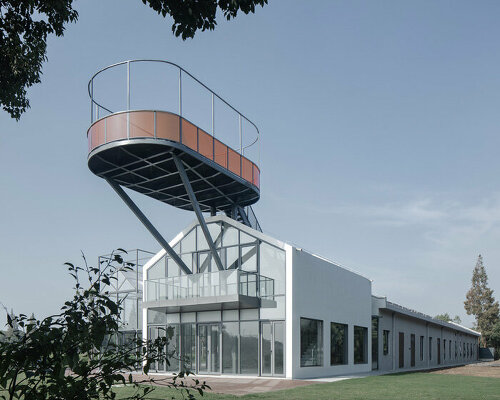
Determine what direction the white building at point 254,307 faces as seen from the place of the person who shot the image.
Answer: facing the viewer and to the left of the viewer

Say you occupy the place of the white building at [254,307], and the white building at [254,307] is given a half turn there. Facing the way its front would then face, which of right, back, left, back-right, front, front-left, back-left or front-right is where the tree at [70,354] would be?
back-right
